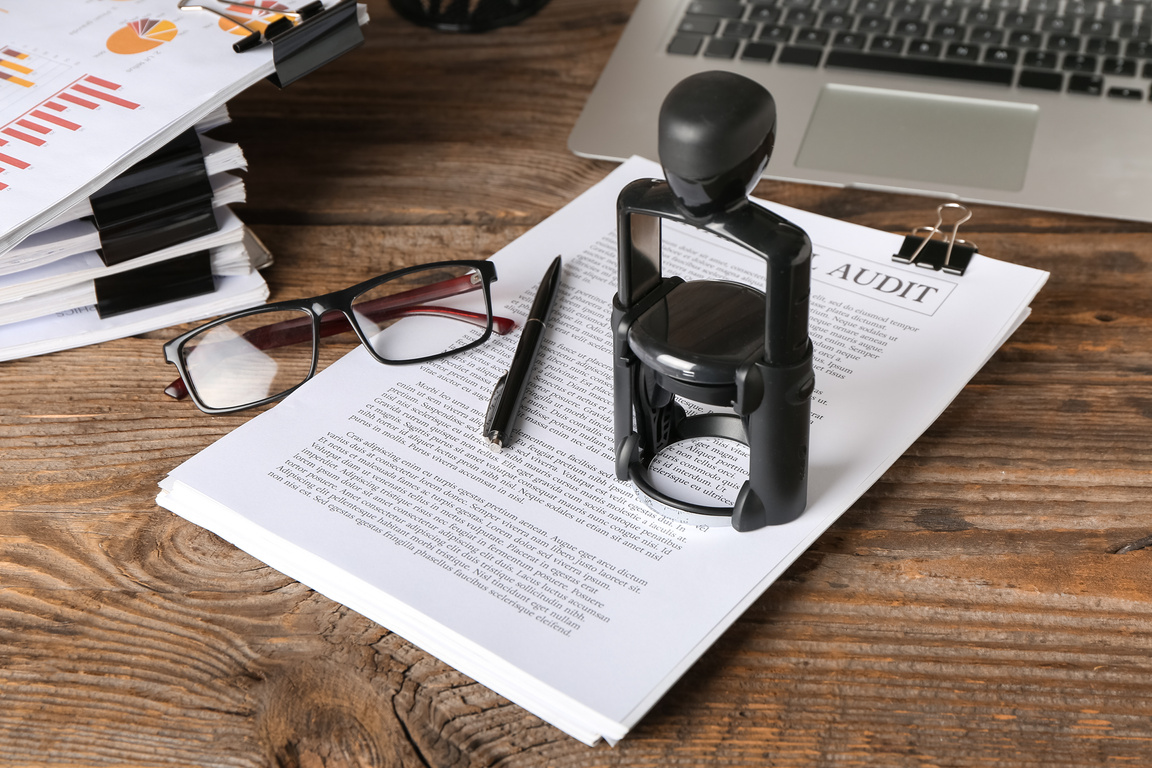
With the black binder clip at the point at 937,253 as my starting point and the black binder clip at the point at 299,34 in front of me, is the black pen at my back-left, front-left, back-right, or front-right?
front-left

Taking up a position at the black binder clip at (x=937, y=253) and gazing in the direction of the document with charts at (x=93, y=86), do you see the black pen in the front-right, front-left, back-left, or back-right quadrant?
front-left

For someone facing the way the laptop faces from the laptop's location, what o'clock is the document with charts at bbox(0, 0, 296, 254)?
The document with charts is roughly at 2 o'clock from the laptop.

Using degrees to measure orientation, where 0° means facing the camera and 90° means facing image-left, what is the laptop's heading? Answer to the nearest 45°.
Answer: approximately 0°
